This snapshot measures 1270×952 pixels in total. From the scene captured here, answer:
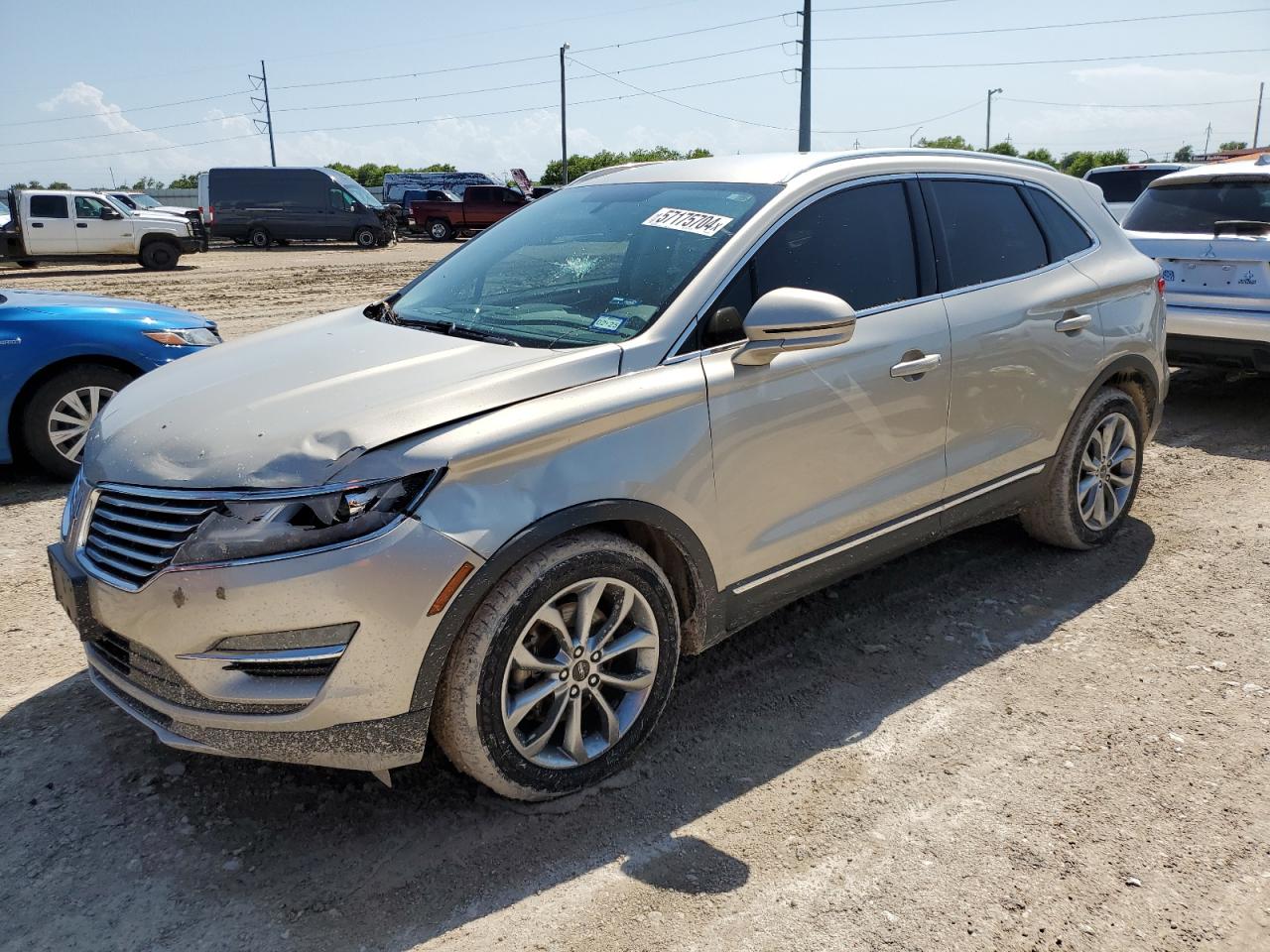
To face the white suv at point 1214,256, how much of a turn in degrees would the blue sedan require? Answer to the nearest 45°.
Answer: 0° — it already faces it

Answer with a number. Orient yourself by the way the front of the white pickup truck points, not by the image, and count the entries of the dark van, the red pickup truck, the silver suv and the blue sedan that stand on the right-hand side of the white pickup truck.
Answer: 2

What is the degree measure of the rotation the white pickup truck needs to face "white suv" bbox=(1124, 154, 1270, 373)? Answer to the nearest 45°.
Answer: approximately 90° to its right

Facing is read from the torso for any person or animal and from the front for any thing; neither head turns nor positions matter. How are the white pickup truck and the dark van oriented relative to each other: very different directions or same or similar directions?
same or similar directions

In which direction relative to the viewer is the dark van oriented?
to the viewer's right

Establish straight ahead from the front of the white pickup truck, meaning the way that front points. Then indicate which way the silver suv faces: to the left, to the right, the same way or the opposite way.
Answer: the opposite way

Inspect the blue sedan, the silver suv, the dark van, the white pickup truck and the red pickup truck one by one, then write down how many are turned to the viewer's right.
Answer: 4

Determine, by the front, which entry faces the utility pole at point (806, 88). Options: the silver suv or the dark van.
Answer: the dark van

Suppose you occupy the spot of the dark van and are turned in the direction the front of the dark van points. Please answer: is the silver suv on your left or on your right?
on your right

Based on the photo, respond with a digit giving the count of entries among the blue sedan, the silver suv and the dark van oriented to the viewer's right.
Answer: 2

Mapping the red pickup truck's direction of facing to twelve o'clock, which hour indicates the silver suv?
The silver suv is roughly at 3 o'clock from the red pickup truck.

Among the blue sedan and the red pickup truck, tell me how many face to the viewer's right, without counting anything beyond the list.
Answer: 2

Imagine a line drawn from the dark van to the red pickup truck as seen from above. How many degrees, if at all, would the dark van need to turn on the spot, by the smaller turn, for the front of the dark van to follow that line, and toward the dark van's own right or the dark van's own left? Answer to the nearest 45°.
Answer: approximately 45° to the dark van's own left

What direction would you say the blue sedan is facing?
to the viewer's right

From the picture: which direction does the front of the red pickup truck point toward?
to the viewer's right

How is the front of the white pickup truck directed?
to the viewer's right
